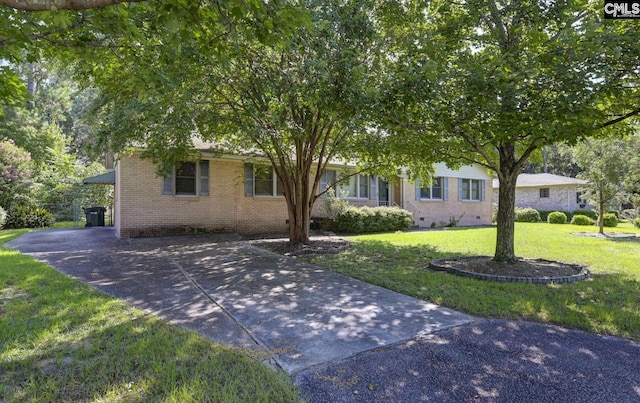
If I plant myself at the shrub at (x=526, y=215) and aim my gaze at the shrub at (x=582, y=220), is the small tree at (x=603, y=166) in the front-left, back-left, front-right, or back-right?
front-right

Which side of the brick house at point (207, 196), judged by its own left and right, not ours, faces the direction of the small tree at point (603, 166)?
left

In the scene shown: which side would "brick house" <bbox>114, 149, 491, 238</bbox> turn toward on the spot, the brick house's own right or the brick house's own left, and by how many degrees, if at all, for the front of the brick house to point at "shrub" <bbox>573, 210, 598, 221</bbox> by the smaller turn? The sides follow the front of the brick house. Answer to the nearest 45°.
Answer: approximately 135° to the brick house's own left

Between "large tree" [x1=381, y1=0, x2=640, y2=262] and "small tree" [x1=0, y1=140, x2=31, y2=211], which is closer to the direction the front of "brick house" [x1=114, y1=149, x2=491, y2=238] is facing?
the large tree

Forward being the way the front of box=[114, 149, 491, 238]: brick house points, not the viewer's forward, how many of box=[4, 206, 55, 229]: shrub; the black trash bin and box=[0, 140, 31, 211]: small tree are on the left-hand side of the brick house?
0

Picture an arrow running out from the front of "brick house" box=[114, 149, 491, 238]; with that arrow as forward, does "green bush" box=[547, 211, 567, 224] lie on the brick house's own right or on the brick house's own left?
on the brick house's own left

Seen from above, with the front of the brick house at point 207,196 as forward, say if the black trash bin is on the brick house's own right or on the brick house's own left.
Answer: on the brick house's own right

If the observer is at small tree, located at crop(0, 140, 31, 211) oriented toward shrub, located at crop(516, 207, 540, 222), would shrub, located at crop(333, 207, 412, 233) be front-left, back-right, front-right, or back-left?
front-right

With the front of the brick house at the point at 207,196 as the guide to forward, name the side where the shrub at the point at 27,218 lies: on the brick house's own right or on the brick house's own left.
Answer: on the brick house's own right

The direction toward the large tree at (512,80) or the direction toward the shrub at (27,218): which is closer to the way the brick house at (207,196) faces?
the large tree

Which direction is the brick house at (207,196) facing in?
toward the camera

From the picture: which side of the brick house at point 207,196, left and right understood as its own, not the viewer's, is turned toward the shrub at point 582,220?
left

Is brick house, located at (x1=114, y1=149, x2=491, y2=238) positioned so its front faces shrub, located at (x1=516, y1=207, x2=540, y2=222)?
no
